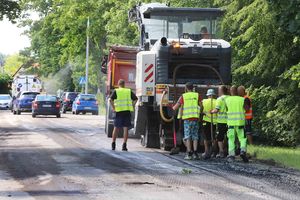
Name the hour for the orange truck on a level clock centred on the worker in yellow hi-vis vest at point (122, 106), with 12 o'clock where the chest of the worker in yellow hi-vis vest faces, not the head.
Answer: The orange truck is roughly at 12 o'clock from the worker in yellow hi-vis vest.

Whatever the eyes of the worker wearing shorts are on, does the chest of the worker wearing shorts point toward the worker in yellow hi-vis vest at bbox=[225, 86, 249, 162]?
no

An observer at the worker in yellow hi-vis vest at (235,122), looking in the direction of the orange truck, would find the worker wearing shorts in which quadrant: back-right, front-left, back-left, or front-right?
front-left

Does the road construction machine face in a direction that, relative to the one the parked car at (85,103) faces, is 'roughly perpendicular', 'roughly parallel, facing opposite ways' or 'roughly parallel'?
roughly parallel

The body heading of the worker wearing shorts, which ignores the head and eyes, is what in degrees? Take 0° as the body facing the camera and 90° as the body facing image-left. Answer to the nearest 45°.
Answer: approximately 180°

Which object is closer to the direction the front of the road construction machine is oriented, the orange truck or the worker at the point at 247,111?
the orange truck

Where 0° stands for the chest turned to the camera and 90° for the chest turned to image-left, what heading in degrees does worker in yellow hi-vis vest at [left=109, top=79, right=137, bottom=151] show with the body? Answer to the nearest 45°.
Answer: approximately 180°

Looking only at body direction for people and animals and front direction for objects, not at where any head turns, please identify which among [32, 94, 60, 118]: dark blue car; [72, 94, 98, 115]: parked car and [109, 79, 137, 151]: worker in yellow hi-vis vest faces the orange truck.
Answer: the worker in yellow hi-vis vest
